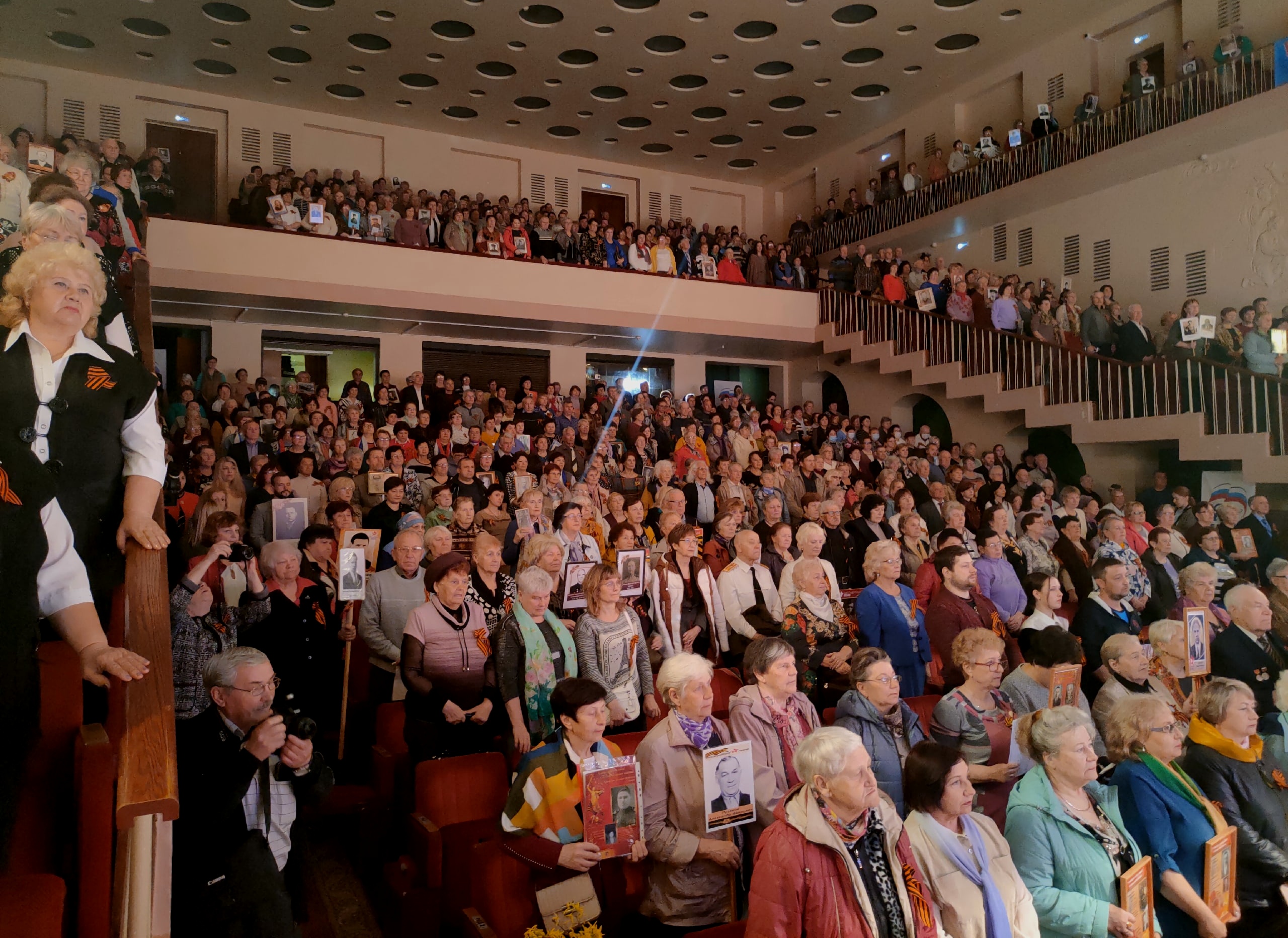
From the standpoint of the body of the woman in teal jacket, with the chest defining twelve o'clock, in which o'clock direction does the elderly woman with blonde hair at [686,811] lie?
The elderly woman with blonde hair is roughly at 4 o'clock from the woman in teal jacket.

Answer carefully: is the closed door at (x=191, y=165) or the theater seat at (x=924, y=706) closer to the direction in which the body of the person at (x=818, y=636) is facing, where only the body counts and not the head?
the theater seat

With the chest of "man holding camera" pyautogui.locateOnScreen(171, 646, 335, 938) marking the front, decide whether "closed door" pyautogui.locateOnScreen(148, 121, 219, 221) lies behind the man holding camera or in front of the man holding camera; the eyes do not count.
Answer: behind

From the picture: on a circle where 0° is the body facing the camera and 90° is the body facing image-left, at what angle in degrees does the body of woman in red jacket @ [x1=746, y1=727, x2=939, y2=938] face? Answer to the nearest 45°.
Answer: approximately 315°
